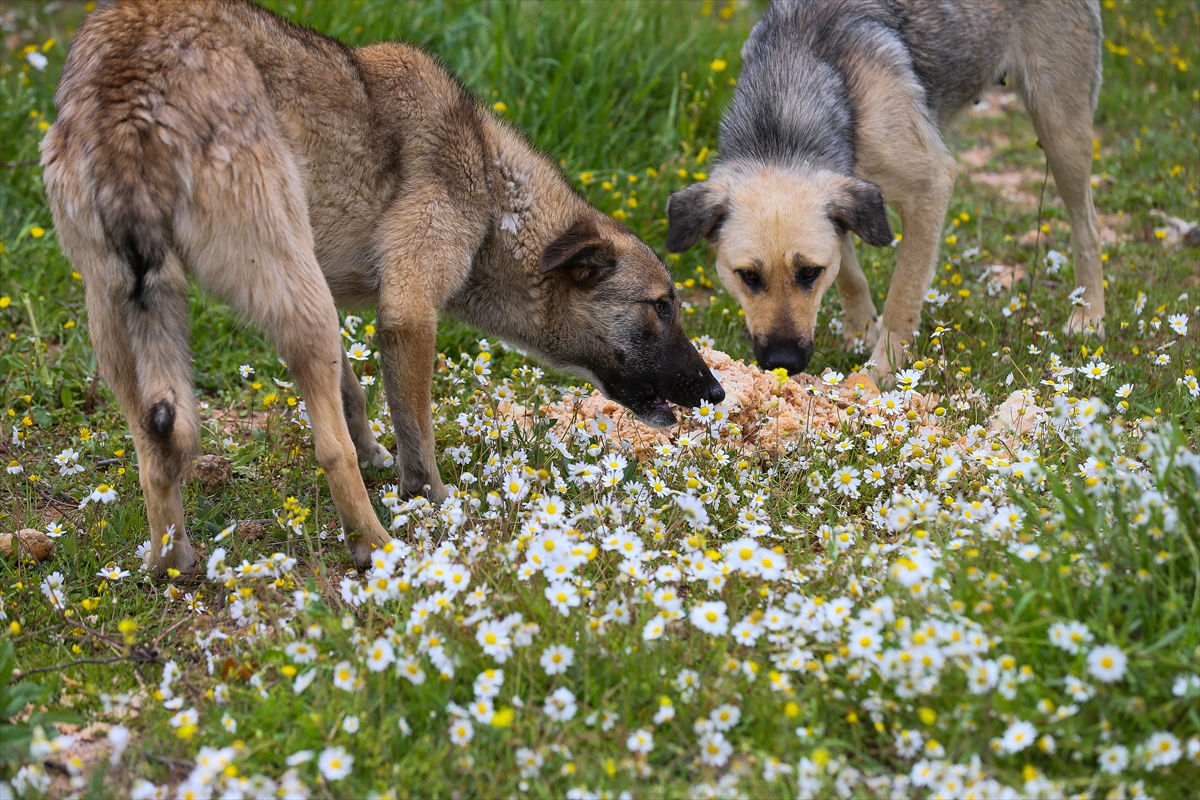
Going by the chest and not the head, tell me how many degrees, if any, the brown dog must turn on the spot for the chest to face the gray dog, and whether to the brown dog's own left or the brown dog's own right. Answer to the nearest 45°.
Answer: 0° — it already faces it

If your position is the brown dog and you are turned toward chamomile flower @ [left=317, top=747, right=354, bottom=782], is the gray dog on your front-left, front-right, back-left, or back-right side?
back-left

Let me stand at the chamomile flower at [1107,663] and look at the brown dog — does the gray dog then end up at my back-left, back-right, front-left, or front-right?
front-right

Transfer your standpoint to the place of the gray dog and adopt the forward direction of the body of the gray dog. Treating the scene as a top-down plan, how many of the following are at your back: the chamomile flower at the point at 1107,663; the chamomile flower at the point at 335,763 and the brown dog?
0

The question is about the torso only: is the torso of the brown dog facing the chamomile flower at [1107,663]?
no

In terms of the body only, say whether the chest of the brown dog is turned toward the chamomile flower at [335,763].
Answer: no

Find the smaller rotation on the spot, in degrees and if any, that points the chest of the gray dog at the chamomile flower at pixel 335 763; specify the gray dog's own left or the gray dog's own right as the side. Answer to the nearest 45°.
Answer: approximately 45° to the gray dog's own left

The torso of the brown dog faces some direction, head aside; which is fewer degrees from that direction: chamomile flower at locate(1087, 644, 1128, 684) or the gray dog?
the gray dog

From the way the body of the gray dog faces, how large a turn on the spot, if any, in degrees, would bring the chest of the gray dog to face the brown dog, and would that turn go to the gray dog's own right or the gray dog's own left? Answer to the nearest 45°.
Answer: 0° — it already faces it

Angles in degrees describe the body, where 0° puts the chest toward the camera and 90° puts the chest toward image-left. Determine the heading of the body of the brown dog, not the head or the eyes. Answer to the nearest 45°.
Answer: approximately 225°
